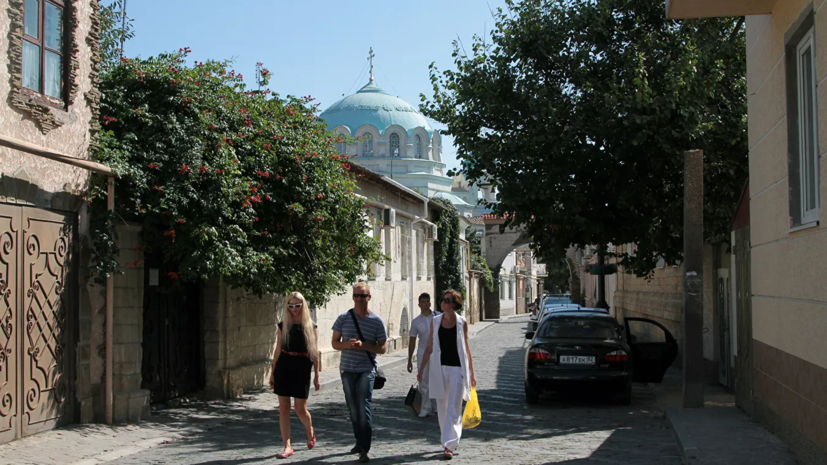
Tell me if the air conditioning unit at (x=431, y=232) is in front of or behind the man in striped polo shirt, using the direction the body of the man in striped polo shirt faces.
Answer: behind

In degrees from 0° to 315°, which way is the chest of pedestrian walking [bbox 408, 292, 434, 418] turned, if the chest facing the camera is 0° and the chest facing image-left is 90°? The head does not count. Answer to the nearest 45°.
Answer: approximately 0°

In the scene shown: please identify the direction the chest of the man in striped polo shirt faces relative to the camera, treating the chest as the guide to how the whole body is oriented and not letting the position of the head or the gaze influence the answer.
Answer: toward the camera

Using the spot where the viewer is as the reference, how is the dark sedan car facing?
facing away from the viewer

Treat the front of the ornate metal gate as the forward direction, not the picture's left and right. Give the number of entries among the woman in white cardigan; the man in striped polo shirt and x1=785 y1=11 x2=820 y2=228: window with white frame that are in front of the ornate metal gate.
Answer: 3

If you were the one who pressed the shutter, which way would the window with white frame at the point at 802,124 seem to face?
facing to the left of the viewer

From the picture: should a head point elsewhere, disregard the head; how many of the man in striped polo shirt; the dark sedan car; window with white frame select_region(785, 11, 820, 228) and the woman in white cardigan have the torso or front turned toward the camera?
2

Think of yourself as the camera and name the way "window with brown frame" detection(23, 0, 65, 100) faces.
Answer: facing the viewer and to the right of the viewer

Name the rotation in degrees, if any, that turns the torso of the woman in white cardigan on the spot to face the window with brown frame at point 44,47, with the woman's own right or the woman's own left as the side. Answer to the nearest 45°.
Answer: approximately 90° to the woman's own right

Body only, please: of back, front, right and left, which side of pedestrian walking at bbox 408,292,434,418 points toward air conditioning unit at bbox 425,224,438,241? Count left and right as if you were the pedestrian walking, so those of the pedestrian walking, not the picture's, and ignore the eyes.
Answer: back

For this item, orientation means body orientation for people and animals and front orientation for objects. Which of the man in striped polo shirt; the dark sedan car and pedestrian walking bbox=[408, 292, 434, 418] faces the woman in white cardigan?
the pedestrian walking

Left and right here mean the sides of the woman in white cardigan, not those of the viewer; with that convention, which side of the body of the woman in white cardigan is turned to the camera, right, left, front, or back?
front

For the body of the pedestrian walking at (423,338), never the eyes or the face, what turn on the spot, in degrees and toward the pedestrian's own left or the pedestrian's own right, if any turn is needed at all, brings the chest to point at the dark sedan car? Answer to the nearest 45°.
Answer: approximately 90° to the pedestrian's own left

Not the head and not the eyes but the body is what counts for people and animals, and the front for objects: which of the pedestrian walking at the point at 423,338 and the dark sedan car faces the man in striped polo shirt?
the pedestrian walking
